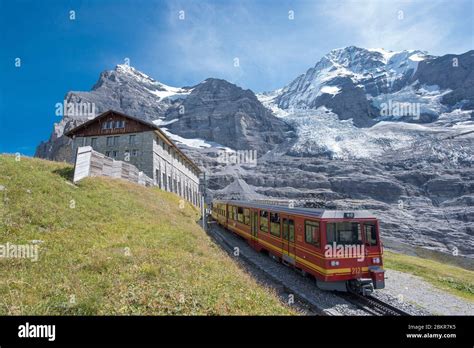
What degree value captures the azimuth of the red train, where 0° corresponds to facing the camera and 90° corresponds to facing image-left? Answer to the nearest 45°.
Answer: approximately 315°
